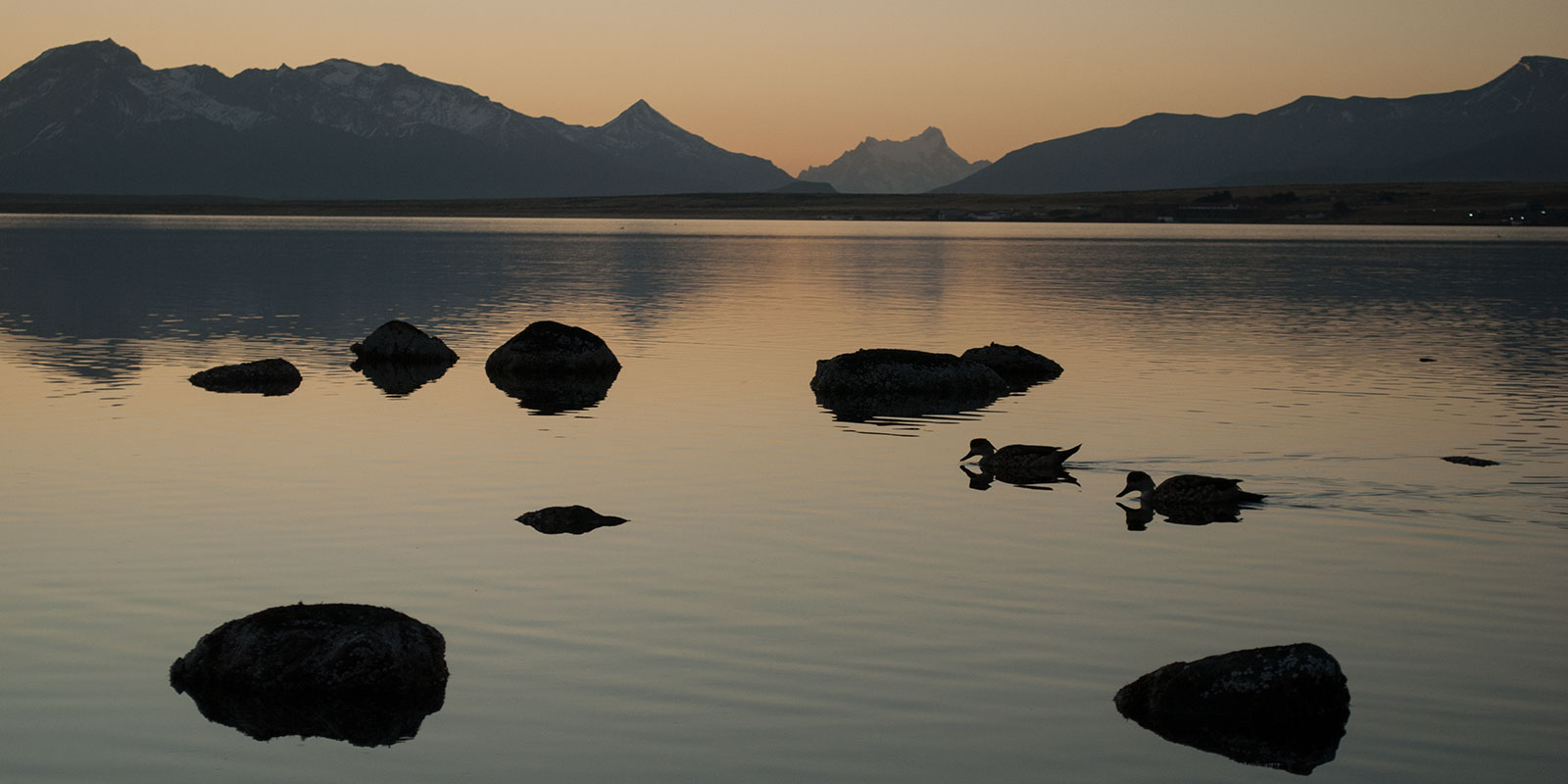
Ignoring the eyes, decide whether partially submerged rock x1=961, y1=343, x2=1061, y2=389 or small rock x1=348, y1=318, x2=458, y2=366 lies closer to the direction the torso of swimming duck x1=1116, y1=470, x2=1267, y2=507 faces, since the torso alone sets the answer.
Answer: the small rock

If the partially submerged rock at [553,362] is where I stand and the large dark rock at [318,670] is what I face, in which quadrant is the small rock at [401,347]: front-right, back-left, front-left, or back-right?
back-right

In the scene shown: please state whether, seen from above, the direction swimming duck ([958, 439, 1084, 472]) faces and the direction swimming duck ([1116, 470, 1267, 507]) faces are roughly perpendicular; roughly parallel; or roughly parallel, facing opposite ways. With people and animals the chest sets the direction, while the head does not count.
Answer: roughly parallel

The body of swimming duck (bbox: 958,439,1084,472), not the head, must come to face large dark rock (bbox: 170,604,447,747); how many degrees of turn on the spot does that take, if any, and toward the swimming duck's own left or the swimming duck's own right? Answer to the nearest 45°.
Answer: approximately 45° to the swimming duck's own left

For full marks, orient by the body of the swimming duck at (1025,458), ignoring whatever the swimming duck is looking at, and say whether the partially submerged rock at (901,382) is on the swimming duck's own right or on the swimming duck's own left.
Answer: on the swimming duck's own right

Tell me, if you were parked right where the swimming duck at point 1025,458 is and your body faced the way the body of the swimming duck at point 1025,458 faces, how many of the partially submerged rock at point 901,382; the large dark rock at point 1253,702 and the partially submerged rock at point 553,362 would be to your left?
1

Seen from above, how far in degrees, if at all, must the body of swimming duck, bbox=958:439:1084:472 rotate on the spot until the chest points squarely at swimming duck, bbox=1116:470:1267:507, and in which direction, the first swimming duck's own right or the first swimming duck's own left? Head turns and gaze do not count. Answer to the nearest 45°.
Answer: approximately 135° to the first swimming duck's own left

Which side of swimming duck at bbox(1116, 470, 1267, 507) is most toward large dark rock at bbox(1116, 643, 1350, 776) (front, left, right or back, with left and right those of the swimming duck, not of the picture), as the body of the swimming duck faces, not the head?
left

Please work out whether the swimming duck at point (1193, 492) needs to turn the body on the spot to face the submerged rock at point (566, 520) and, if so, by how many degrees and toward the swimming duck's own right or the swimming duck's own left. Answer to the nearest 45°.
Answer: approximately 45° to the swimming duck's own left

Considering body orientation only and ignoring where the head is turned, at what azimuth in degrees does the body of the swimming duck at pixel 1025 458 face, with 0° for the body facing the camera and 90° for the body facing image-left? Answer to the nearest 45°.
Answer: approximately 90°

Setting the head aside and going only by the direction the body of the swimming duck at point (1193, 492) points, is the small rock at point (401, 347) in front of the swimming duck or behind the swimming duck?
in front

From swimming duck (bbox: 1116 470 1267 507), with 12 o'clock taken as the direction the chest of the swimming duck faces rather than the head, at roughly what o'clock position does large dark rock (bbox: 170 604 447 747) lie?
The large dark rock is roughly at 10 o'clock from the swimming duck.

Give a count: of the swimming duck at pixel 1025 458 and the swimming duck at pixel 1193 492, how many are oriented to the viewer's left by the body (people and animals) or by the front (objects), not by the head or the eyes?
2

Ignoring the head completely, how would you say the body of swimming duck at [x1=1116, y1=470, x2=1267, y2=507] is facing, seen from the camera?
to the viewer's left

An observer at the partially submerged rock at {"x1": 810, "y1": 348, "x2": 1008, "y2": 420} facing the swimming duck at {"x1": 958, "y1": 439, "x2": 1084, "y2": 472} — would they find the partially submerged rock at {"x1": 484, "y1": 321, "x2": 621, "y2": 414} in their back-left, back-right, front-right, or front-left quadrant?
back-right
